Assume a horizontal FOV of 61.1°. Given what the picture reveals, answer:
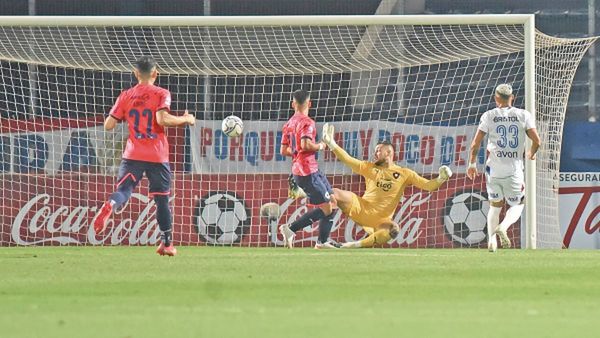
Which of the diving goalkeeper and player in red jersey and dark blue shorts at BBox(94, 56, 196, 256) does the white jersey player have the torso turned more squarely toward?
the diving goalkeeper

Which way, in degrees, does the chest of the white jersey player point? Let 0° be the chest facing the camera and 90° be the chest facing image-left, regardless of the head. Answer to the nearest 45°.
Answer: approximately 180°

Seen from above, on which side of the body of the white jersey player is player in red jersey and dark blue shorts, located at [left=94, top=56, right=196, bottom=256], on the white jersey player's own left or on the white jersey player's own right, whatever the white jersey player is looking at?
on the white jersey player's own left

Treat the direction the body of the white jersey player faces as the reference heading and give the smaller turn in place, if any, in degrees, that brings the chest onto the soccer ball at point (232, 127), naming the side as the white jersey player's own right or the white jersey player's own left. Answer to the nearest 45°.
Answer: approximately 90° to the white jersey player's own left
